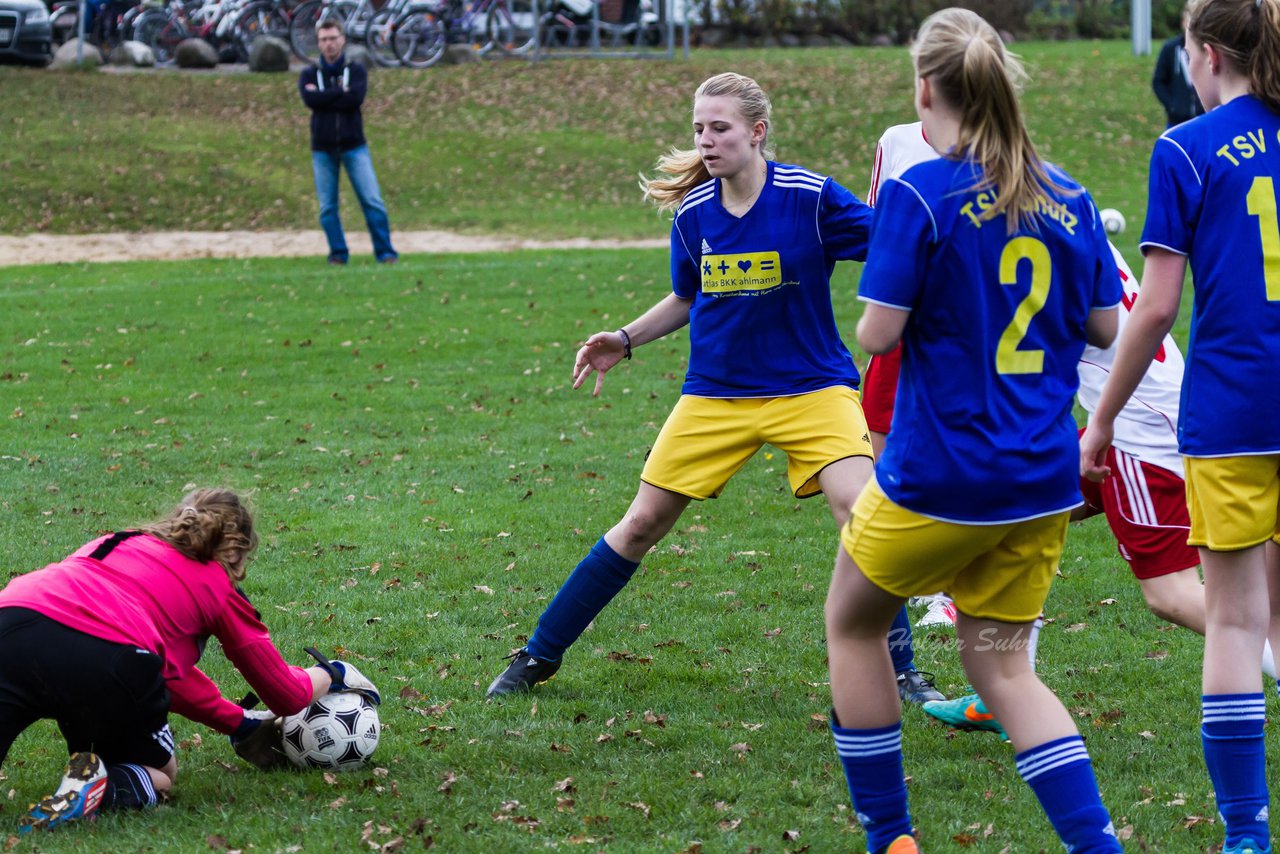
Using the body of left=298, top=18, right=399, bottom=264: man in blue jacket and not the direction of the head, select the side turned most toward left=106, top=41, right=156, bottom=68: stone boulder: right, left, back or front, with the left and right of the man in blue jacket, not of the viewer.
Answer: back

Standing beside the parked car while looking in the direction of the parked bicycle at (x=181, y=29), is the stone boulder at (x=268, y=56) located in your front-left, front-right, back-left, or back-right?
front-right

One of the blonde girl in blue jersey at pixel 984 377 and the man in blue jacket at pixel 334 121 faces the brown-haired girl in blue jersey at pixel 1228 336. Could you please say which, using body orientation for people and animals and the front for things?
the man in blue jacket

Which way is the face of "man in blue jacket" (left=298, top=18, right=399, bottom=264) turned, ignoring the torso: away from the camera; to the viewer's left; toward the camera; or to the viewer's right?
toward the camera

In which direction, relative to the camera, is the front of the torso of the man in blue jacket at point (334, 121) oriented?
toward the camera

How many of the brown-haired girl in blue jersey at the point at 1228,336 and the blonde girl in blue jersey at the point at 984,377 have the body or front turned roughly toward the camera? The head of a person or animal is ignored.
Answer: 0

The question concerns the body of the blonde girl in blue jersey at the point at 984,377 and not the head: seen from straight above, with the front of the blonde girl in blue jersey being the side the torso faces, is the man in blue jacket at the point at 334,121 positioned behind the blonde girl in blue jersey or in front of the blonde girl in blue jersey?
in front

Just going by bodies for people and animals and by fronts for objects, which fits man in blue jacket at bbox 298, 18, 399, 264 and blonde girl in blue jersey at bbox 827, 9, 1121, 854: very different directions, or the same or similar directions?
very different directions

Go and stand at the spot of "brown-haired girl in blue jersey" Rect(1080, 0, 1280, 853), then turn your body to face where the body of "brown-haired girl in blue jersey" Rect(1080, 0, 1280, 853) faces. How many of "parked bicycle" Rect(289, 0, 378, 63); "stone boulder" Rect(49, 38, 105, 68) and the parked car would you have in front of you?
3

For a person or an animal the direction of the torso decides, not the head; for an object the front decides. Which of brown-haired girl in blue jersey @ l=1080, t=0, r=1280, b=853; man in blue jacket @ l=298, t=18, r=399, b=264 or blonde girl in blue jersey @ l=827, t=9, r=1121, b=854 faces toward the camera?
the man in blue jacket

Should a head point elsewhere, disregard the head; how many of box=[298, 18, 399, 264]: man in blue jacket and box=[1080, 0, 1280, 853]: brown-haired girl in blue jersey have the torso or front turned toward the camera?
1

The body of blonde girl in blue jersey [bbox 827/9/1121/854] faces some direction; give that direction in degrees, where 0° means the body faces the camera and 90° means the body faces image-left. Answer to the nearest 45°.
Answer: approximately 135°

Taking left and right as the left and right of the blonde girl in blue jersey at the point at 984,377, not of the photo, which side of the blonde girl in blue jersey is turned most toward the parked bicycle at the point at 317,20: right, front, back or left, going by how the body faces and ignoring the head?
front

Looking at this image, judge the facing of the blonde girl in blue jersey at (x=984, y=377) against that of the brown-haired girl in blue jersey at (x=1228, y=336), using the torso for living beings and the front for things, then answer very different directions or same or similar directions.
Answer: same or similar directions

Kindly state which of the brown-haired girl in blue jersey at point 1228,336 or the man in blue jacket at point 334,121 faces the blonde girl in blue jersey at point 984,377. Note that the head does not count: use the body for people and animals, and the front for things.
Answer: the man in blue jacket

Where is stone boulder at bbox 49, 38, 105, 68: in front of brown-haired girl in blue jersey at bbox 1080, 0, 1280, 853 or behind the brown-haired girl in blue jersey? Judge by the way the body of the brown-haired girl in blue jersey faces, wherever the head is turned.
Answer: in front

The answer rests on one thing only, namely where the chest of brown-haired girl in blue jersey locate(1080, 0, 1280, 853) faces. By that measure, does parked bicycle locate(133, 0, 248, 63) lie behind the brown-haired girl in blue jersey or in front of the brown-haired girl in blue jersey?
in front

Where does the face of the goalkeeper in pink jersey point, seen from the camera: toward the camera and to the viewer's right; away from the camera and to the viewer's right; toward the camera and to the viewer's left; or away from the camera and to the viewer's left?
away from the camera and to the viewer's right
